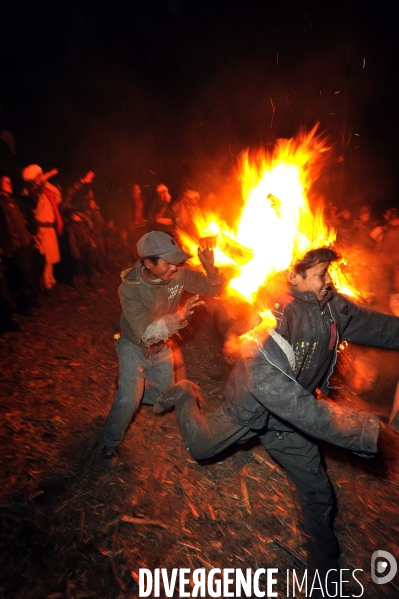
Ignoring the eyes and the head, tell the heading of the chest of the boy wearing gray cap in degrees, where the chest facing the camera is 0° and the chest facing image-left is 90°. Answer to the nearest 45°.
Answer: approximately 315°

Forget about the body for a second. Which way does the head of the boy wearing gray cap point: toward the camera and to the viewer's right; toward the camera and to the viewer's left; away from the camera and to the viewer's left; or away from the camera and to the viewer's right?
toward the camera and to the viewer's right

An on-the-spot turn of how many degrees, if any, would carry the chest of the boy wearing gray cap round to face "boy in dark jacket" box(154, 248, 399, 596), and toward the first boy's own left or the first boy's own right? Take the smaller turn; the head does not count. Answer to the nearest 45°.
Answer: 0° — they already face them

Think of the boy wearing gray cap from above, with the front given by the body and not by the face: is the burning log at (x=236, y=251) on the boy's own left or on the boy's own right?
on the boy's own left
